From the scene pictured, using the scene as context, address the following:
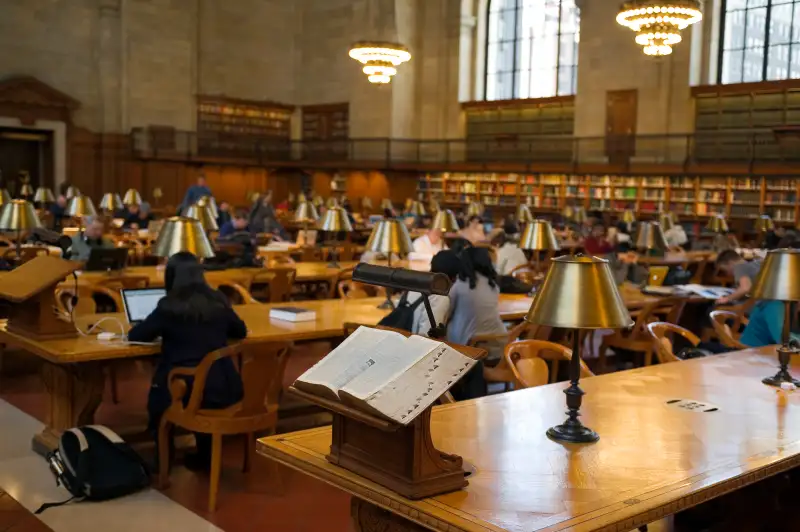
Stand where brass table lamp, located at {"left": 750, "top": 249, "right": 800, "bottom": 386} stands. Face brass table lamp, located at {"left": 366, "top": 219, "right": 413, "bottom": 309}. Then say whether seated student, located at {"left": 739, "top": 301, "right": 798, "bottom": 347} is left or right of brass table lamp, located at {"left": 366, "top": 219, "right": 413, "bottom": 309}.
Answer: right

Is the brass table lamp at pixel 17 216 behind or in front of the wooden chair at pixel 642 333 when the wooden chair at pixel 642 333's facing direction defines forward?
in front

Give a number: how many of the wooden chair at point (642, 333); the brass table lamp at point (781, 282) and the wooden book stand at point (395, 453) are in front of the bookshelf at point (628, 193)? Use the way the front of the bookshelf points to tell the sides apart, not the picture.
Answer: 3

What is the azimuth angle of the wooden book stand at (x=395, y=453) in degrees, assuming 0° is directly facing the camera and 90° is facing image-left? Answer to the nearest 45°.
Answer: approximately 45°

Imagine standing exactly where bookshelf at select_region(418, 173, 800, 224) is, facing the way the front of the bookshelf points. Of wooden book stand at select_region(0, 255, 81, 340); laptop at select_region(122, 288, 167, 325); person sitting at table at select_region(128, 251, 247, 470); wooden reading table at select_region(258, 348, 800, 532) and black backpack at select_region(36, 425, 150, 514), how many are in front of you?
5

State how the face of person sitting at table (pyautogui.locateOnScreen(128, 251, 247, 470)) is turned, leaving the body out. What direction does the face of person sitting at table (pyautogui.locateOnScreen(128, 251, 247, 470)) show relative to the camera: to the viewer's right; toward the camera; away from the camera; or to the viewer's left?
away from the camera

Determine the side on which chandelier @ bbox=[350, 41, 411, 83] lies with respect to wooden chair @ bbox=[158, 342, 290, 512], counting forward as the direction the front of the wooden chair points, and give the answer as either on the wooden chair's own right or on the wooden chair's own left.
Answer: on the wooden chair's own right

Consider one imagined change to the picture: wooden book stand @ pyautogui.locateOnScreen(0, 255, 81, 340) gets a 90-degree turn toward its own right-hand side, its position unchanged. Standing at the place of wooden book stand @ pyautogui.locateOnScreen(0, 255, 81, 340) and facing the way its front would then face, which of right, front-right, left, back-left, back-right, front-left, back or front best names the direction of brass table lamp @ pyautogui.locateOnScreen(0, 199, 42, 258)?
front-right

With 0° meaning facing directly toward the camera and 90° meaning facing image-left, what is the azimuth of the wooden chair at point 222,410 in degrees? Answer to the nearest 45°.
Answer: approximately 135°

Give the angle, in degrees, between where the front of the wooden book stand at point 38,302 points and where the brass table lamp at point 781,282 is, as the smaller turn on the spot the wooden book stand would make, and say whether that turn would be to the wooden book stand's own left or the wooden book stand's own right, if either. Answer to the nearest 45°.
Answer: approximately 90° to the wooden book stand's own left

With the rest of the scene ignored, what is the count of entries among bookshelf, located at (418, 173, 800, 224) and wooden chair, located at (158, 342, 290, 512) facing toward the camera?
1
